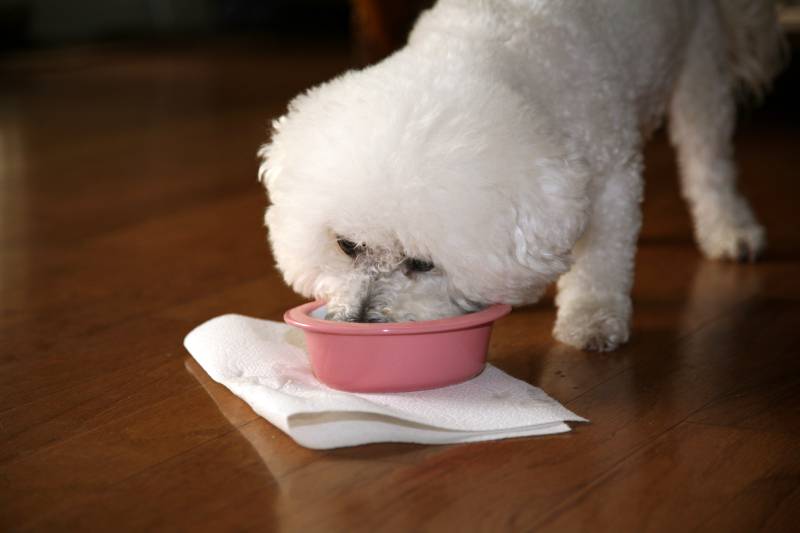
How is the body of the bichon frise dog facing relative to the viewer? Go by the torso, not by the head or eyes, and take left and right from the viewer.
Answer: facing the viewer and to the left of the viewer
